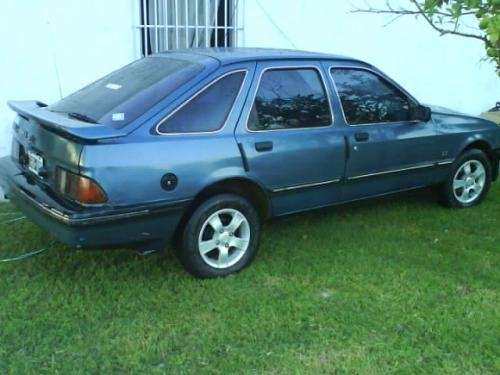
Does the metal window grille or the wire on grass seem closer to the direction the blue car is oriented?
the metal window grille

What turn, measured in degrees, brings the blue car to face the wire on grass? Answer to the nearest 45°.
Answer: approximately 135° to its left

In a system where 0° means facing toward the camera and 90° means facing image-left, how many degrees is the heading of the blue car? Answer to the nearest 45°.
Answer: approximately 225°

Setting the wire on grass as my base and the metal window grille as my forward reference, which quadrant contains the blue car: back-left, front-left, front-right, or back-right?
front-right

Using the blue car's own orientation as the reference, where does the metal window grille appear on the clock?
The metal window grille is roughly at 10 o'clock from the blue car.

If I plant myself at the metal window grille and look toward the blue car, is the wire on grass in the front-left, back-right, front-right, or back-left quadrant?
front-right
